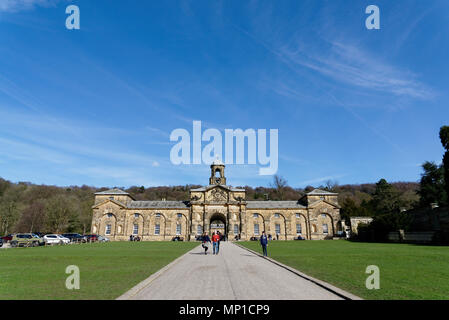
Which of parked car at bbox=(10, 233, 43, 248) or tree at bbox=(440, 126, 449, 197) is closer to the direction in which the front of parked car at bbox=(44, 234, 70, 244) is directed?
the tree

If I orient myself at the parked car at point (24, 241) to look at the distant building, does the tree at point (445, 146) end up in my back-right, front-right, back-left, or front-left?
front-right

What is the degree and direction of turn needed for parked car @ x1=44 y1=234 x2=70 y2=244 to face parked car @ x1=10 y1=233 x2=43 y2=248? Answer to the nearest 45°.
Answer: approximately 135° to its right
